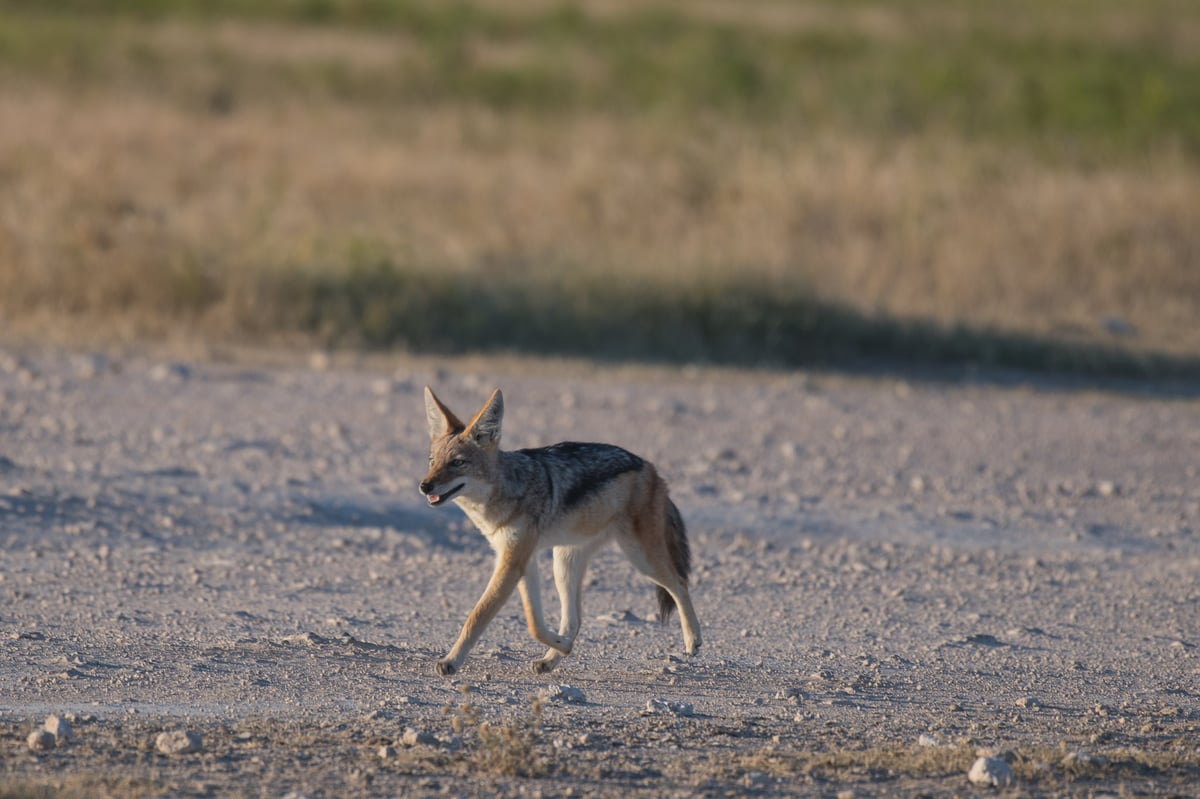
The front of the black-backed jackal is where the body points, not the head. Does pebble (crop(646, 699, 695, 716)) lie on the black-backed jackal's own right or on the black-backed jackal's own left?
on the black-backed jackal's own left

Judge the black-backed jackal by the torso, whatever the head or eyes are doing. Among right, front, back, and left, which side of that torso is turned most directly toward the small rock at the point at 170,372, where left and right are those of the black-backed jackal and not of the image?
right

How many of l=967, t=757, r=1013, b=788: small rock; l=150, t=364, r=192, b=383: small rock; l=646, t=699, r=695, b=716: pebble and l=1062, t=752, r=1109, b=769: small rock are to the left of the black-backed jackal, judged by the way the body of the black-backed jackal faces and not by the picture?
3

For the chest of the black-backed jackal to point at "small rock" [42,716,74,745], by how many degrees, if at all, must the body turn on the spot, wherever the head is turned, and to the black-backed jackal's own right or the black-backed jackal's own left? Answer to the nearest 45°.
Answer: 0° — it already faces it

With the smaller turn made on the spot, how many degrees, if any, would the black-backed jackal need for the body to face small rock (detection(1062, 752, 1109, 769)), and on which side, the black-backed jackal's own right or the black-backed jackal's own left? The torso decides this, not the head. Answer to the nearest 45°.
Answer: approximately 90° to the black-backed jackal's own left

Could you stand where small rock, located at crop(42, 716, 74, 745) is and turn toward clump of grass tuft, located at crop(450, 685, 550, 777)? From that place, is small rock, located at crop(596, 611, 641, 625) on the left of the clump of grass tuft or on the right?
left

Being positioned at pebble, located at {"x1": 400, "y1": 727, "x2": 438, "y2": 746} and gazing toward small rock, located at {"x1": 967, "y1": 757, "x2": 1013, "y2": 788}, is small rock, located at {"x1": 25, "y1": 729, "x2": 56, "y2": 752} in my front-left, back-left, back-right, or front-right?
back-right

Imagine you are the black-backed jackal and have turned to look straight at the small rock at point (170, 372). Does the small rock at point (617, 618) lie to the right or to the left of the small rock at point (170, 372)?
right

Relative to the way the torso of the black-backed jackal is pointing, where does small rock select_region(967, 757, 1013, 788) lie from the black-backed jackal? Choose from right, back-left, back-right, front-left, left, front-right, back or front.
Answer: left

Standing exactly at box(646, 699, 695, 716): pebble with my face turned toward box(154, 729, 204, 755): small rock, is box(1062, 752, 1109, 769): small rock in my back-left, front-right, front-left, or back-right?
back-left

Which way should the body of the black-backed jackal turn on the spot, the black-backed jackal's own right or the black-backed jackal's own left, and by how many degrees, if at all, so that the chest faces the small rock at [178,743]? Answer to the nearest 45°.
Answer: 0° — it already faces it

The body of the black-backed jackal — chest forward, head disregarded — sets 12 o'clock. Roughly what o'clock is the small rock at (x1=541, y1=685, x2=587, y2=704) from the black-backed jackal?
The small rock is roughly at 10 o'clock from the black-backed jackal.

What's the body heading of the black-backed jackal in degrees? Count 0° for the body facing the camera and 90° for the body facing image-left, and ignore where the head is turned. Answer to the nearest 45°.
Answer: approximately 45°
